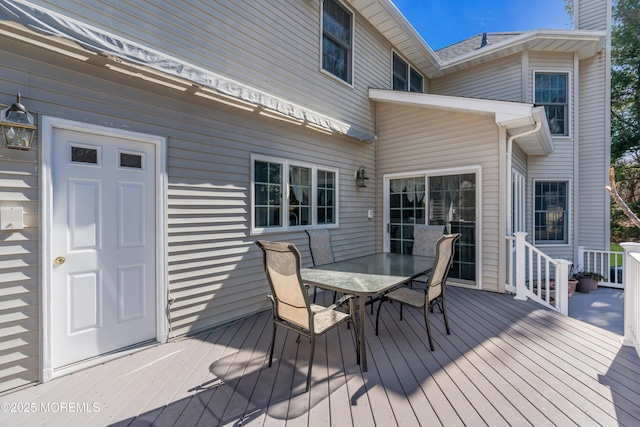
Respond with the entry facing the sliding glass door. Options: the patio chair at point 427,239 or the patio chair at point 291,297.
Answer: the patio chair at point 291,297

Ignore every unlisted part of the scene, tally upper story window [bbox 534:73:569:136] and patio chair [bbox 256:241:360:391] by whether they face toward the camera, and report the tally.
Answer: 1

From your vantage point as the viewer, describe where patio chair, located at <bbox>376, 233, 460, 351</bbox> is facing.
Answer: facing away from the viewer and to the left of the viewer

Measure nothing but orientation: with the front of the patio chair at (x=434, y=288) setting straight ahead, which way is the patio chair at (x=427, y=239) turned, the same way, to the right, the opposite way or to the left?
to the left

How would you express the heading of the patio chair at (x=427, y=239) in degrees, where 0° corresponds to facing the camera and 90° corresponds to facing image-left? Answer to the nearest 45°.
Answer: approximately 45°

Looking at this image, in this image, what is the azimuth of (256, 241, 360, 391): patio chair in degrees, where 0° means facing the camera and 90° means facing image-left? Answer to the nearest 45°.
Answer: approximately 225°
